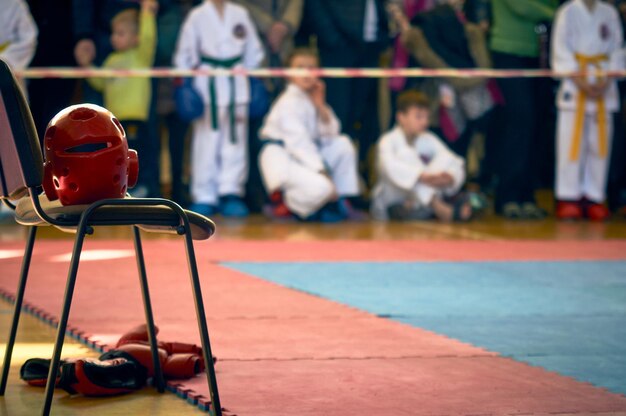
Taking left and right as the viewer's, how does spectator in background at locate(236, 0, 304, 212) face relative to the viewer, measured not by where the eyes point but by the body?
facing the viewer

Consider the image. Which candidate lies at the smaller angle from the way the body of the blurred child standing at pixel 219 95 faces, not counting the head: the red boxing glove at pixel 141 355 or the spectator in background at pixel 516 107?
the red boxing glove

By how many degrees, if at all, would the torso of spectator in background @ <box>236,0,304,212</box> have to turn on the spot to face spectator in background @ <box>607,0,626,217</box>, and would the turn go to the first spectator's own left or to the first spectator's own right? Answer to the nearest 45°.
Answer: approximately 90° to the first spectator's own left

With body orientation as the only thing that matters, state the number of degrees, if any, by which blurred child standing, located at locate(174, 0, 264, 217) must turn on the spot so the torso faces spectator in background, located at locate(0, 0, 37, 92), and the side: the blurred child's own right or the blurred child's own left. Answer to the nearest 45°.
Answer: approximately 90° to the blurred child's own right

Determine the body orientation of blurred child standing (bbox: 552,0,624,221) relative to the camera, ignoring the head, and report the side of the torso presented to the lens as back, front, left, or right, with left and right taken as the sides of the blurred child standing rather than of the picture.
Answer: front

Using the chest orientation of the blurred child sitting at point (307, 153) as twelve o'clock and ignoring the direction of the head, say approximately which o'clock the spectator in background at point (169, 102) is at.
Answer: The spectator in background is roughly at 5 o'clock from the blurred child sitting.

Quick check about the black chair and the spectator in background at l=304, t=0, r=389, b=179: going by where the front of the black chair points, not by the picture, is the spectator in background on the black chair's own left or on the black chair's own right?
on the black chair's own left

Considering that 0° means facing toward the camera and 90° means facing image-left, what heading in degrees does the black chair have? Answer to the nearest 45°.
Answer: approximately 270°

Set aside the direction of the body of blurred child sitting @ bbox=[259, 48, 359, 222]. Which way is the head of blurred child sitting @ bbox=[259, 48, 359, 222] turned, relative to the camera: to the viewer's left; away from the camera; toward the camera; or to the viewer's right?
toward the camera

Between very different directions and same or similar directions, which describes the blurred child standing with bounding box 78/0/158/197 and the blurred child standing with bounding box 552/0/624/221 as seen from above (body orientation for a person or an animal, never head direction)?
same or similar directions

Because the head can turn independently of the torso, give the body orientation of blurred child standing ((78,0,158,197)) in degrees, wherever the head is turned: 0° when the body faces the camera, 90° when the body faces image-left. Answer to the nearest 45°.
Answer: approximately 45°

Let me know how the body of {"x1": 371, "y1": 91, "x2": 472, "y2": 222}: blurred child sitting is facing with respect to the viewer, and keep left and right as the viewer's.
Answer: facing the viewer and to the right of the viewer

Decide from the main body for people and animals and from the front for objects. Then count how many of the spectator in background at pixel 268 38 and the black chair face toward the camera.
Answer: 1
